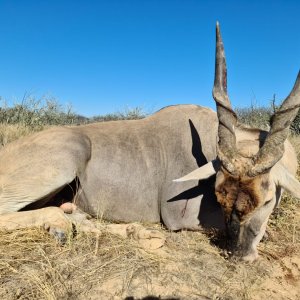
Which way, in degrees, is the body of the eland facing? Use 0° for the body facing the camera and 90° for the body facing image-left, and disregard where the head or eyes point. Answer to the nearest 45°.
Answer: approximately 270°
